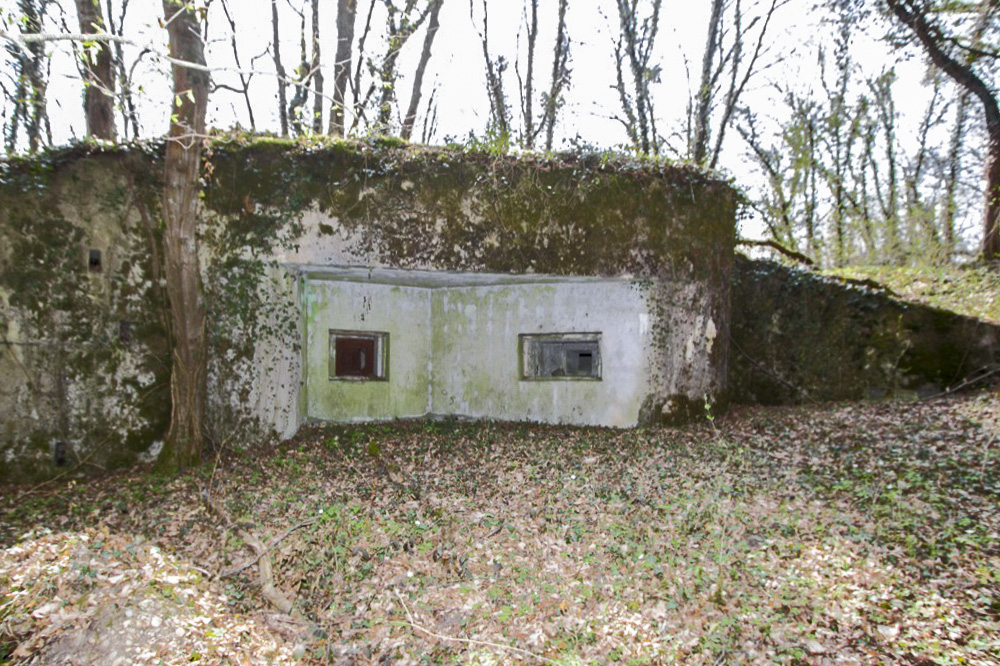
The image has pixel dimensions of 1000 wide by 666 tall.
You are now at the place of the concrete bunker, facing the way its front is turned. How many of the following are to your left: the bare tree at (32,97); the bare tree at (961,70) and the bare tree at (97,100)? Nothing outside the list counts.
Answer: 1

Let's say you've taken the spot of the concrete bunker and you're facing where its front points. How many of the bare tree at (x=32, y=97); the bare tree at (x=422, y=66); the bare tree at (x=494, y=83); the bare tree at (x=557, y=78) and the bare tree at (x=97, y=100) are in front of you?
0

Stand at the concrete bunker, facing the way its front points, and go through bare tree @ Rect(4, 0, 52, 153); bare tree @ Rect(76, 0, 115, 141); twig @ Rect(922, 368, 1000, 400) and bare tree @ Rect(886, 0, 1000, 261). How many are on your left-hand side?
2

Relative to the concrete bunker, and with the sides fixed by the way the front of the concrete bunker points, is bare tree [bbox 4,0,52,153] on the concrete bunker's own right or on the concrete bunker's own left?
on the concrete bunker's own right

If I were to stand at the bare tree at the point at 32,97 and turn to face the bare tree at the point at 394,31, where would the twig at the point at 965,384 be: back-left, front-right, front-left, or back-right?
front-right

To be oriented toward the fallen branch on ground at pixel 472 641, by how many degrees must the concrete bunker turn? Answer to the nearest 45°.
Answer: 0° — it already faces it

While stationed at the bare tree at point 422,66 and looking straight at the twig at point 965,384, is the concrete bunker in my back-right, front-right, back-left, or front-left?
front-right

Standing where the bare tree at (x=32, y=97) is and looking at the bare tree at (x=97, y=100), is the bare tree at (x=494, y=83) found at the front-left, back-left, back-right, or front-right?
front-left

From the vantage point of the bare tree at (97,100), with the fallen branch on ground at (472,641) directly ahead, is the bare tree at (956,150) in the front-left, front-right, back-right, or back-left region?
front-left

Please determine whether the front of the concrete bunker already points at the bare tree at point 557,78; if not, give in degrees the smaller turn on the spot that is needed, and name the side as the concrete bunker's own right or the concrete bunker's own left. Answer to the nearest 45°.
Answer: approximately 135° to the concrete bunker's own left

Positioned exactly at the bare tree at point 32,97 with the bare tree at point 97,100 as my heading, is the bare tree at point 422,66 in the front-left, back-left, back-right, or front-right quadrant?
front-left

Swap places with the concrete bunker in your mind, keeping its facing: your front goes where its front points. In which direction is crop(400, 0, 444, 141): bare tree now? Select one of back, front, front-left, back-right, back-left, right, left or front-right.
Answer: back

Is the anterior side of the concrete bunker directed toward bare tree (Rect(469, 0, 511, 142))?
no

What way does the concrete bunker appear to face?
toward the camera

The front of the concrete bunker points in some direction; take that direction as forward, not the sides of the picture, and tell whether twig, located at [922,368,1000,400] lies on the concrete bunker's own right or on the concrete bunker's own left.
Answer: on the concrete bunker's own left

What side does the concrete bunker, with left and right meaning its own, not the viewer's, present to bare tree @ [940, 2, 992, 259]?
left
